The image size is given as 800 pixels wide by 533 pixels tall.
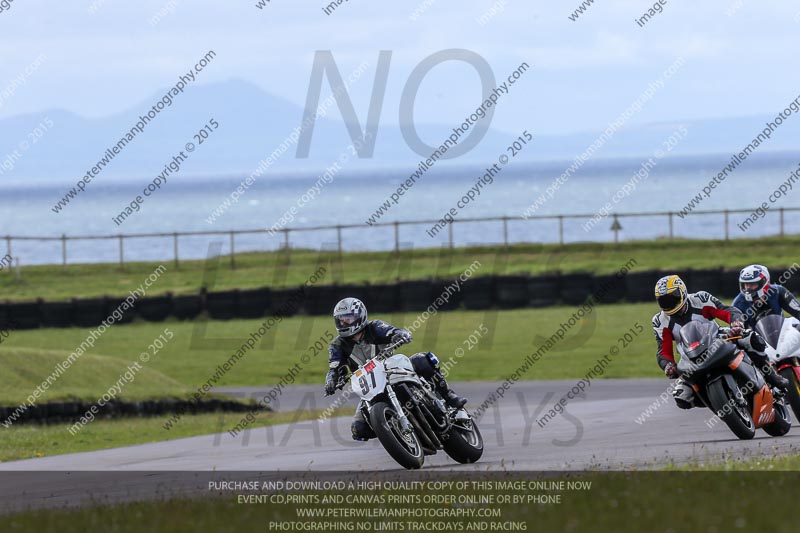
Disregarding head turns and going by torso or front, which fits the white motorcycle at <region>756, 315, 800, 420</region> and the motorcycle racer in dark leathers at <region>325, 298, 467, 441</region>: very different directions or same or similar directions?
same or similar directions

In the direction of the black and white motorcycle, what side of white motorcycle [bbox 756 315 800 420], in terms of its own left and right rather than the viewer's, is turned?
front

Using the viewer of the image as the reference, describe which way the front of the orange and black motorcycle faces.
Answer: facing the viewer and to the left of the viewer

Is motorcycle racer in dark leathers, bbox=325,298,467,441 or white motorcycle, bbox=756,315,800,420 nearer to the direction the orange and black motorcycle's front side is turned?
the motorcycle racer in dark leathers

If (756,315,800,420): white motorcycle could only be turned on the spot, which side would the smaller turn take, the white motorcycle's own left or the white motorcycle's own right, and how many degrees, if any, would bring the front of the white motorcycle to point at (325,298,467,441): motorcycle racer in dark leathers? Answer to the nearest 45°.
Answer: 0° — it already faces them

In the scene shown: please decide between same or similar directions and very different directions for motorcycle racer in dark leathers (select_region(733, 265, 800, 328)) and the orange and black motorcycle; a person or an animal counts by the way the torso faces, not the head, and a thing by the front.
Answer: same or similar directions

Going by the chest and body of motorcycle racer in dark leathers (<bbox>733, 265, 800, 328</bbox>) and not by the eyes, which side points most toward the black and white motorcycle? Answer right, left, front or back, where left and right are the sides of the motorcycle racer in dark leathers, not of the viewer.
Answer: front

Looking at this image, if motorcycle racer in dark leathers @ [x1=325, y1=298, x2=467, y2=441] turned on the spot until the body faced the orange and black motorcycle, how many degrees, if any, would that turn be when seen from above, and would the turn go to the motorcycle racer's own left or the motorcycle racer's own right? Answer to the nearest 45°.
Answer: approximately 135° to the motorcycle racer's own left

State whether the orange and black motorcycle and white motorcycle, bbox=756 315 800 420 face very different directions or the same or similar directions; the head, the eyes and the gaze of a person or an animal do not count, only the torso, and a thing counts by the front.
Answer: same or similar directions

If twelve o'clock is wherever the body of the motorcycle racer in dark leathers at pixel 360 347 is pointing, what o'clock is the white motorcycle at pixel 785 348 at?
The white motorcycle is roughly at 7 o'clock from the motorcycle racer in dark leathers.

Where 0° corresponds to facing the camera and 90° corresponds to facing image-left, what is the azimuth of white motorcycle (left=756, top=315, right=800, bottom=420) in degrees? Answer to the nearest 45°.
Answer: approximately 45°

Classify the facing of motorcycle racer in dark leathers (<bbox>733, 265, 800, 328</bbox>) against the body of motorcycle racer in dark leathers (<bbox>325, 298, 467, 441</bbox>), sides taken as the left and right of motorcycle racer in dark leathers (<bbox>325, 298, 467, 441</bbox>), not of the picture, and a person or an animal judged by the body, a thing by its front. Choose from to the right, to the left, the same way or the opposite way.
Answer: the same way

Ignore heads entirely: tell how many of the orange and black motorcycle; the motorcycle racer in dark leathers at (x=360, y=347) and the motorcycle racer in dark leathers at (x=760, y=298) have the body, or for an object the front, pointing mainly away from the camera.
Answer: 0

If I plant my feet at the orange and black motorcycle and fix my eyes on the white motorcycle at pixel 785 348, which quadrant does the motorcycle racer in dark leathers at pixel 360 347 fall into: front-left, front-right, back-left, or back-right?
back-left

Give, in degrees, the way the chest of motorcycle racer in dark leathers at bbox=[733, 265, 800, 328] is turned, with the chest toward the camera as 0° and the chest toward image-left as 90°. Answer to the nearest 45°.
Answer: approximately 45°

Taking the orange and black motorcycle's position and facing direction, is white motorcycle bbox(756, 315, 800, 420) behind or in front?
behind
